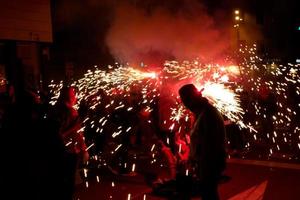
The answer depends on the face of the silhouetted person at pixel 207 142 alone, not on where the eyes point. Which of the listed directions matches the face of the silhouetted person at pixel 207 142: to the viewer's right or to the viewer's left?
to the viewer's left

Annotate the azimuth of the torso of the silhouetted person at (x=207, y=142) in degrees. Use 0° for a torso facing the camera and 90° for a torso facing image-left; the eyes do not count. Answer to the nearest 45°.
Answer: approximately 90°
